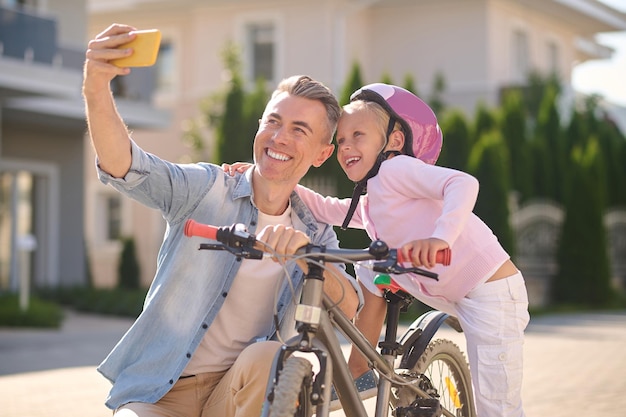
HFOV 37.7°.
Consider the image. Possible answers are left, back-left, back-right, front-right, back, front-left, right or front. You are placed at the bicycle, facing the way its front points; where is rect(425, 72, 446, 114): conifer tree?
back-right

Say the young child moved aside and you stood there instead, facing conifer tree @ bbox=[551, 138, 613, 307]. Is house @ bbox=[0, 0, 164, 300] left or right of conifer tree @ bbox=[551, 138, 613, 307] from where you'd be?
left

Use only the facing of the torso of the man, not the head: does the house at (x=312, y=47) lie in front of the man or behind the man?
behind

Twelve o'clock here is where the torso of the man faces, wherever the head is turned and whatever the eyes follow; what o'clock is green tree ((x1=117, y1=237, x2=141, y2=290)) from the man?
The green tree is roughly at 6 o'clock from the man.

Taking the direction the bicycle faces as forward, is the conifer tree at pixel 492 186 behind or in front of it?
behind

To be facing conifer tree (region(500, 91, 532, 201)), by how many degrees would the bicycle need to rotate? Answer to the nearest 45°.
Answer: approximately 135° to its right

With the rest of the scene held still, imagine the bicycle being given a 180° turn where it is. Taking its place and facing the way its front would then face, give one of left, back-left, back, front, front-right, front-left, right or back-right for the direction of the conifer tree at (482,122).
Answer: front-left

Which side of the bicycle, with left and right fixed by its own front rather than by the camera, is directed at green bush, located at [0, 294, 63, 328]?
right

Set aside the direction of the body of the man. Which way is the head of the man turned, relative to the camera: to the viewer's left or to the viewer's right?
to the viewer's left

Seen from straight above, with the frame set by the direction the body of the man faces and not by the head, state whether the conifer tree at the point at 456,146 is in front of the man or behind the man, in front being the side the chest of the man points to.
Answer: behind

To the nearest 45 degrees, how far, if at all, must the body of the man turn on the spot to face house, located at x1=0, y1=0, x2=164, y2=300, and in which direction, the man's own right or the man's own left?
approximately 180°

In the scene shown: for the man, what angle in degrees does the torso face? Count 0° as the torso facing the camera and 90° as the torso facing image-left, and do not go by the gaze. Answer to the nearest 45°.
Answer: approximately 0°

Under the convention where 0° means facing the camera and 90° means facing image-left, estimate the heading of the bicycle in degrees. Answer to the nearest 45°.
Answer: approximately 45°
